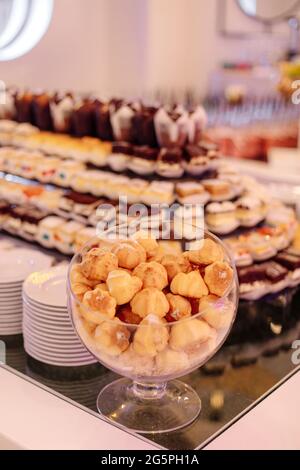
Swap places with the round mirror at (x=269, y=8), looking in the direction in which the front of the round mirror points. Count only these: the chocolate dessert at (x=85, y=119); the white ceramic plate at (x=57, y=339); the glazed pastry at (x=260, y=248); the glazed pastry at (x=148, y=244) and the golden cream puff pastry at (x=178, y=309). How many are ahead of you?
5

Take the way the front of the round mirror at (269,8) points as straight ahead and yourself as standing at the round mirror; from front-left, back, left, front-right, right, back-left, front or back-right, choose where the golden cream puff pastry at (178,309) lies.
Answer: front

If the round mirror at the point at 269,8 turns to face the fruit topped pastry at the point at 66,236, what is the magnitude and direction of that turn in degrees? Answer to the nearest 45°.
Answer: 0° — it already faces it

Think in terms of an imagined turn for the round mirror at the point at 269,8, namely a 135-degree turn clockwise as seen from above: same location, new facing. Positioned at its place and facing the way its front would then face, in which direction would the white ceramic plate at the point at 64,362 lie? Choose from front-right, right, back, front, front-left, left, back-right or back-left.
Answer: back-left

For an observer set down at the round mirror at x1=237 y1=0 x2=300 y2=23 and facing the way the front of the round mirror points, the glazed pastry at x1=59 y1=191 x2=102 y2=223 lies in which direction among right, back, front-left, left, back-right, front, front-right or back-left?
front

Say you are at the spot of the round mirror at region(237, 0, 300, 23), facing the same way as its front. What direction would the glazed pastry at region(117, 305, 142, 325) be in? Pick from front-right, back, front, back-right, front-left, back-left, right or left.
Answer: front

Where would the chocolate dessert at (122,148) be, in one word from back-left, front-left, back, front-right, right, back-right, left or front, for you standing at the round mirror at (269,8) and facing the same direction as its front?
front

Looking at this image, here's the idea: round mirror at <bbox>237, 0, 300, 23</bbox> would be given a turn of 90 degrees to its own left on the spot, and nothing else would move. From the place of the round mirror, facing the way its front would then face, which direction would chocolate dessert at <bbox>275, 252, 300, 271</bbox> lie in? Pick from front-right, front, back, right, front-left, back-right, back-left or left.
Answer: right

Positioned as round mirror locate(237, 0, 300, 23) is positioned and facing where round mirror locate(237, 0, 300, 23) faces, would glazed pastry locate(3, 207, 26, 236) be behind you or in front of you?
in front

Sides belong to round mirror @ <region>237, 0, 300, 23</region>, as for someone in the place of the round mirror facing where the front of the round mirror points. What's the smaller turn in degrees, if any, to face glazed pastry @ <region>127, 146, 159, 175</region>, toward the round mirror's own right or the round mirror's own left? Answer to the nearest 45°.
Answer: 0° — it already faces it

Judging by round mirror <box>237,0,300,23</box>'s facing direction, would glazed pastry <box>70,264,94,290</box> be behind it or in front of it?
in front

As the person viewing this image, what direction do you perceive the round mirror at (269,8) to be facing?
facing the viewer

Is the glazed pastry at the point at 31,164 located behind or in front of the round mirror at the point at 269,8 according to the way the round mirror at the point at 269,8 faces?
in front

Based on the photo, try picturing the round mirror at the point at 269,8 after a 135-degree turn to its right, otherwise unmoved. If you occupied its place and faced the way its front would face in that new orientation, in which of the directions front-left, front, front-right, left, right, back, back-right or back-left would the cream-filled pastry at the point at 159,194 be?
back-left

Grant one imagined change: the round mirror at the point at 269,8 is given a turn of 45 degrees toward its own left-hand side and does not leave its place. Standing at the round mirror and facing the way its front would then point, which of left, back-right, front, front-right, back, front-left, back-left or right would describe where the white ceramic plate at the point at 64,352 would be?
front-right

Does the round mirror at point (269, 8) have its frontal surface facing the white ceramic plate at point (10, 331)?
yes

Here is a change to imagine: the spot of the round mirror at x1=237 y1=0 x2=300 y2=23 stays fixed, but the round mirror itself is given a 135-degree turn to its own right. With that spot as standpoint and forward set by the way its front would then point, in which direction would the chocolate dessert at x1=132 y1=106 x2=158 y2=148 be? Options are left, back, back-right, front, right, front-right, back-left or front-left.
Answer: back-left

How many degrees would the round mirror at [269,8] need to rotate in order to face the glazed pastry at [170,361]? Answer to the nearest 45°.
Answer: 0° — it already faces it
